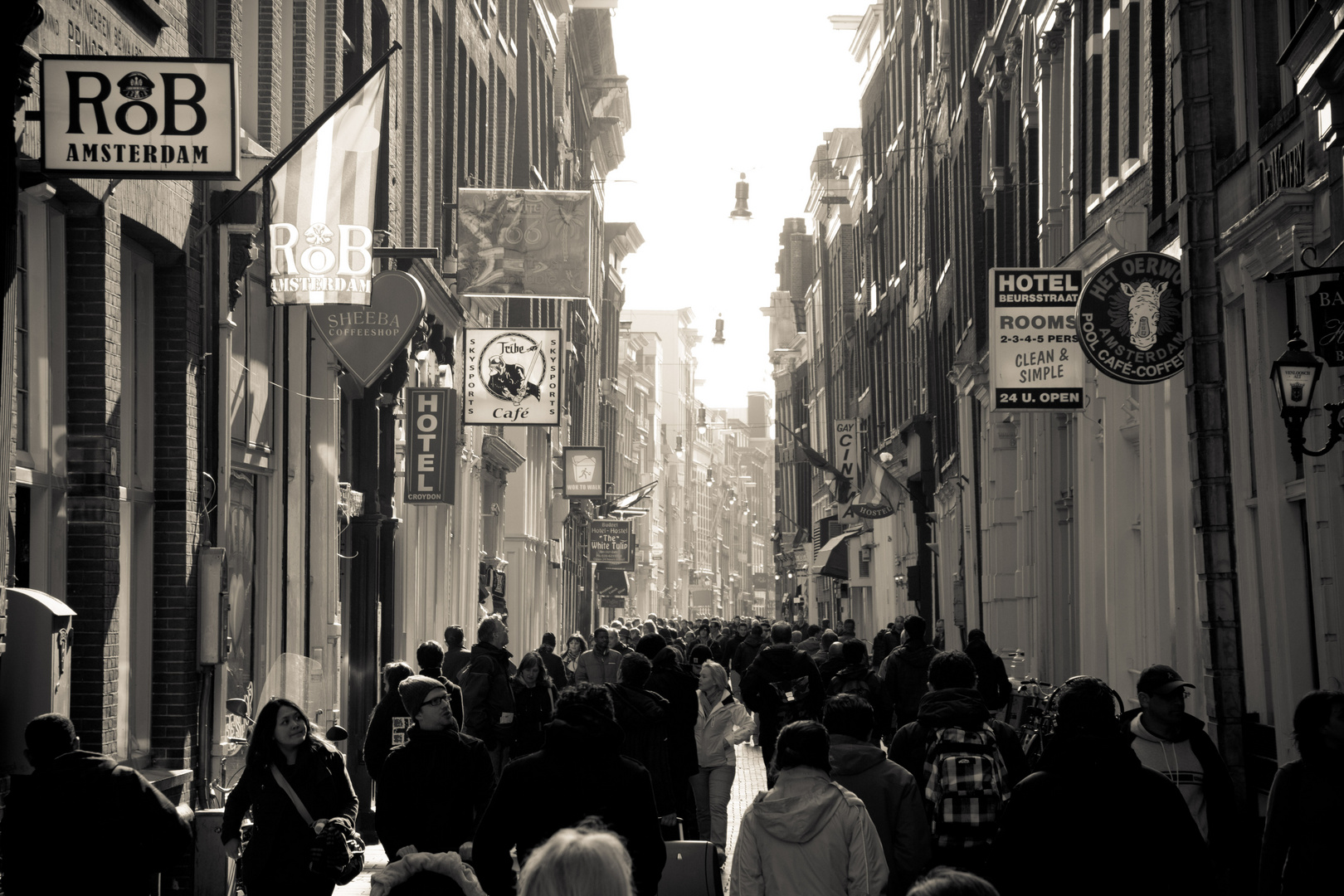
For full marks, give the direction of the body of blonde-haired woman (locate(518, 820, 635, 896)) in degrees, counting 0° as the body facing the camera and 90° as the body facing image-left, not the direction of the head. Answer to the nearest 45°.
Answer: approximately 180°

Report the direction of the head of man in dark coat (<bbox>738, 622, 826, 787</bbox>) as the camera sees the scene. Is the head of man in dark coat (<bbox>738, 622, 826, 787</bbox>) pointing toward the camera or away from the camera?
away from the camera

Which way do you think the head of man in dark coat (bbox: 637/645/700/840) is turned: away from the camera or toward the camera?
away from the camera

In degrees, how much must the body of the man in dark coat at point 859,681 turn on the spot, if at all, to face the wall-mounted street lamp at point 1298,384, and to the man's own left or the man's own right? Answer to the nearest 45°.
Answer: approximately 135° to the man's own right

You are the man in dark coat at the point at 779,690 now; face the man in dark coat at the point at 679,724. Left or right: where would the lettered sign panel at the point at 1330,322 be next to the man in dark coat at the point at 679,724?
left

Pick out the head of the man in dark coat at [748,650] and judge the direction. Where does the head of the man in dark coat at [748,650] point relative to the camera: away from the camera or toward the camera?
away from the camera

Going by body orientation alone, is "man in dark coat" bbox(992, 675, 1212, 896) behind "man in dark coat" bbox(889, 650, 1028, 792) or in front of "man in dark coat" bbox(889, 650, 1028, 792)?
behind
